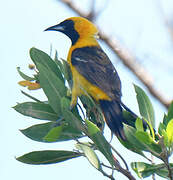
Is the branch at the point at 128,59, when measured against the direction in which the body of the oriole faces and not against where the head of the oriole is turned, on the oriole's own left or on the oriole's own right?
on the oriole's own right

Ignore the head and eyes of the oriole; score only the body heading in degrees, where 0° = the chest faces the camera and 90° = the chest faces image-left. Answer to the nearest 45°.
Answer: approximately 90°

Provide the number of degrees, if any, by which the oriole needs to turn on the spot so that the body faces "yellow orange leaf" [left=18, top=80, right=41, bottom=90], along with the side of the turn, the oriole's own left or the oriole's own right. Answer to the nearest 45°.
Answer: approximately 45° to the oriole's own left

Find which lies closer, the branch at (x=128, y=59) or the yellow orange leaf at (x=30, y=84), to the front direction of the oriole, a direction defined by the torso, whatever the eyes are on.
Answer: the yellow orange leaf
